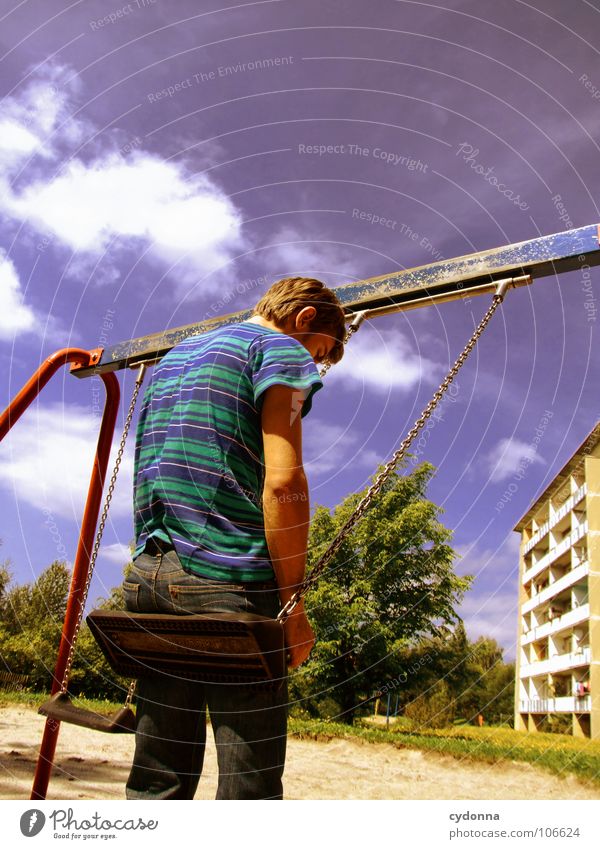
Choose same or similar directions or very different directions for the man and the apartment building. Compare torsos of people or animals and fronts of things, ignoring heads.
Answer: very different directions

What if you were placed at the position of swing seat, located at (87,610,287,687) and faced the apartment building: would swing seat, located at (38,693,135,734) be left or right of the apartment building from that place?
left

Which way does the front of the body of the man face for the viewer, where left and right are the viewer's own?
facing away from the viewer and to the right of the viewer

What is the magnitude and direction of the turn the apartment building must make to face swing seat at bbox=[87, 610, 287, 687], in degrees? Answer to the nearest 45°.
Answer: approximately 45° to its left

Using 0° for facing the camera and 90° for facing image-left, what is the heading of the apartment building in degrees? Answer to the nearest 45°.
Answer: approximately 45°
